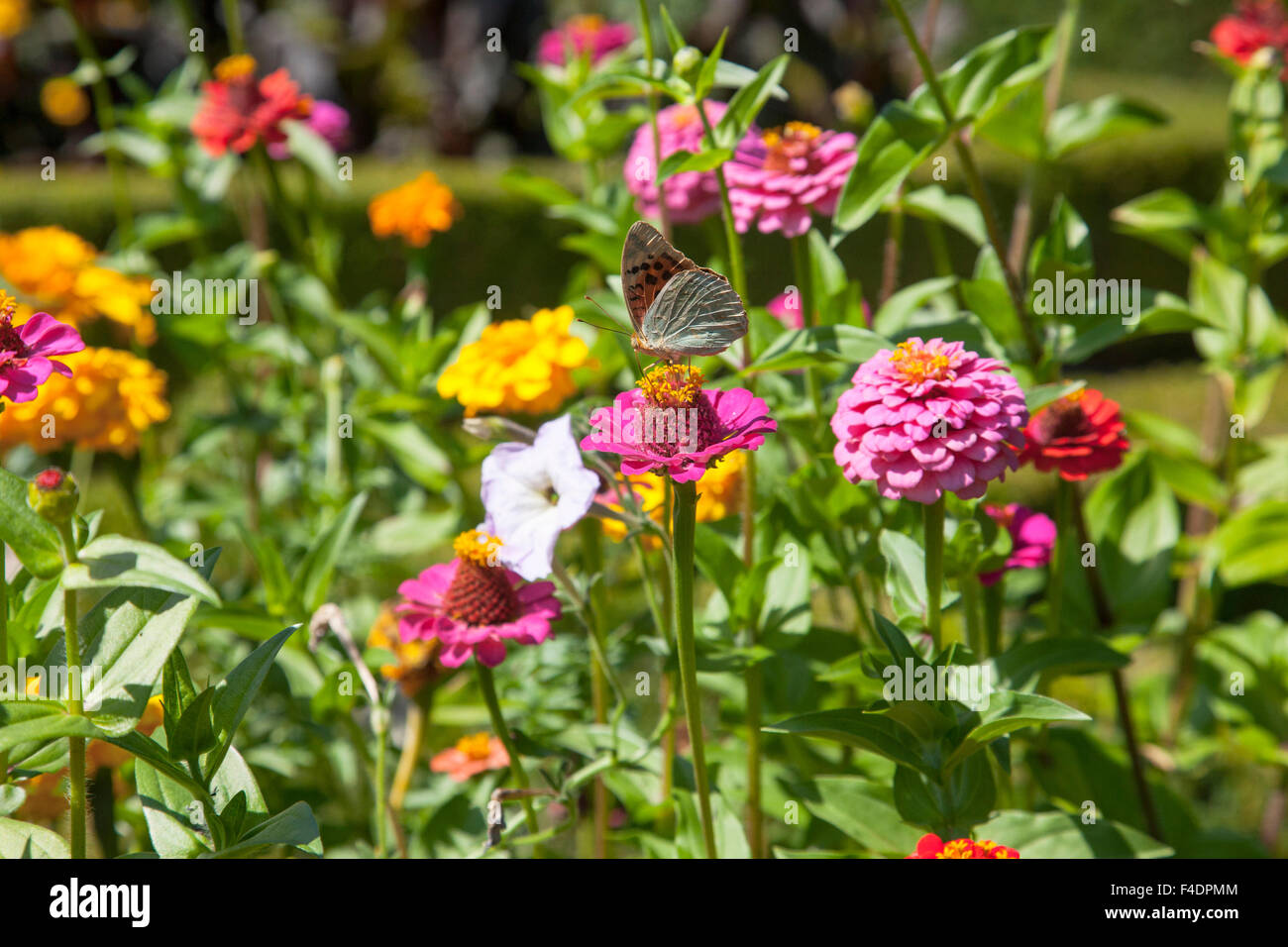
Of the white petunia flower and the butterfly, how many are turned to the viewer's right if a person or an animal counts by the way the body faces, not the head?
0

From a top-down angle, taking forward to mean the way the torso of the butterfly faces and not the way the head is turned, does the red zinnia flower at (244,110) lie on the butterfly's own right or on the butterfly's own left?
on the butterfly's own right

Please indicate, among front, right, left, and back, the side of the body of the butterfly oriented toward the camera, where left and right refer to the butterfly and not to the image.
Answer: left

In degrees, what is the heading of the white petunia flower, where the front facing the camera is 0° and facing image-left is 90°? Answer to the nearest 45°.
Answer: approximately 45°

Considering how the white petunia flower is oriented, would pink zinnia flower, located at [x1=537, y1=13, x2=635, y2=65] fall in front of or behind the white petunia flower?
behind

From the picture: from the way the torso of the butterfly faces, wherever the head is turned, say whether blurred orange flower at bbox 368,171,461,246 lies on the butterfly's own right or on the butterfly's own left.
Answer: on the butterfly's own right

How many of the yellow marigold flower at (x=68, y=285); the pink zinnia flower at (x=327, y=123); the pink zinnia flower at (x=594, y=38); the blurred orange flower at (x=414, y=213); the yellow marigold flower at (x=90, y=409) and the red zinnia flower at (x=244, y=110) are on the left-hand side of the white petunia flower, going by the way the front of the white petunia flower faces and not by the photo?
0

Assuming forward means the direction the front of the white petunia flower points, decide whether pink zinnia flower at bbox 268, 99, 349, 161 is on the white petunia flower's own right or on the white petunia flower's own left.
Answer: on the white petunia flower's own right

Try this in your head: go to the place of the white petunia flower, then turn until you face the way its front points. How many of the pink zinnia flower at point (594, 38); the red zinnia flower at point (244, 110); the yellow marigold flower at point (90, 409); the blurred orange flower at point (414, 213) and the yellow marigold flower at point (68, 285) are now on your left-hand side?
0
